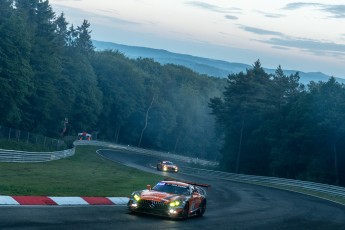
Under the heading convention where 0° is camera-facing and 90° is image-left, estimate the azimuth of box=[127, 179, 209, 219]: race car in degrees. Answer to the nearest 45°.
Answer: approximately 45°
